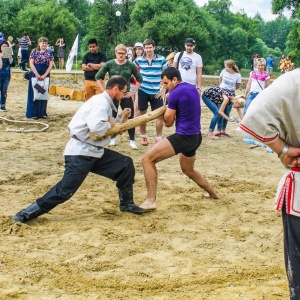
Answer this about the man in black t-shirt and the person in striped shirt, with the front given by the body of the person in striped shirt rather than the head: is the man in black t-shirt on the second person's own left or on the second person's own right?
on the second person's own right

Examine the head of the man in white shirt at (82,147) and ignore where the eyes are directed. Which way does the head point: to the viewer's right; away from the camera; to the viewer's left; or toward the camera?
to the viewer's right

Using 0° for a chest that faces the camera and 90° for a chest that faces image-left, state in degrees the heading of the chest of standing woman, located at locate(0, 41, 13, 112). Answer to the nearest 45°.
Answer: approximately 315°

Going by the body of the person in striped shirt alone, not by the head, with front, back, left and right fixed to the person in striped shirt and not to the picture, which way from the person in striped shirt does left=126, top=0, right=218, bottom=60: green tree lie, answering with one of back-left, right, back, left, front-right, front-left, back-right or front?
back

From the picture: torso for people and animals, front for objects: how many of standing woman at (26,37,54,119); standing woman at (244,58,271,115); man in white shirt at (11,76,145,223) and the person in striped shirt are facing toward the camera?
3

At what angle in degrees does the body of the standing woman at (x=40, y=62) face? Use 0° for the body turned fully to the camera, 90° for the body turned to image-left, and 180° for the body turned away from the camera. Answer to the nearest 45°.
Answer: approximately 0°

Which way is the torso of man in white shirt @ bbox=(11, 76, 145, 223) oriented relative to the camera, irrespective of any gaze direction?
to the viewer's right

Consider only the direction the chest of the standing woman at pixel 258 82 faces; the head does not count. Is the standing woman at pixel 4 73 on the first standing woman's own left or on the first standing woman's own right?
on the first standing woman's own right

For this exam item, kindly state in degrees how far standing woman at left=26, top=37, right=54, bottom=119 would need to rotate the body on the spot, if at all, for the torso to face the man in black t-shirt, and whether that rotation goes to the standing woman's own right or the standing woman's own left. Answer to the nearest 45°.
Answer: approximately 45° to the standing woman's own left

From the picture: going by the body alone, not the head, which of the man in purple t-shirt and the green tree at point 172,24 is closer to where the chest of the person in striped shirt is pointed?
the man in purple t-shirt

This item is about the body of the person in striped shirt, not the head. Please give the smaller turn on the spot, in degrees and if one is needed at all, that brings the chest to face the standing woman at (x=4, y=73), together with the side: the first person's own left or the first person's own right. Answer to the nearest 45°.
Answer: approximately 135° to the first person's own right

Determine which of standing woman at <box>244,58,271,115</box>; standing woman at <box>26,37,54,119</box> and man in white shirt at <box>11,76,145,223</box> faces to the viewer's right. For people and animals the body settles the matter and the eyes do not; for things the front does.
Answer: the man in white shirt
